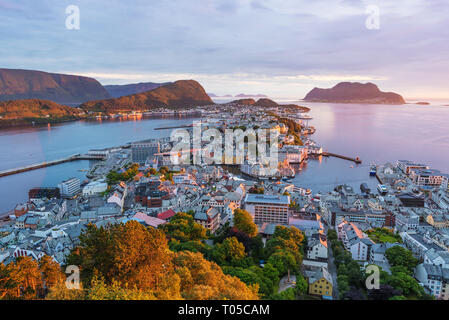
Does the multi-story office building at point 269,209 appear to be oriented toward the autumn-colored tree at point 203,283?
yes

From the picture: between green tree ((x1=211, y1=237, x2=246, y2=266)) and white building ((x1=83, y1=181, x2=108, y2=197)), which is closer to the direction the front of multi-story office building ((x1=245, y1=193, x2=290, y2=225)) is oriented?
the green tree

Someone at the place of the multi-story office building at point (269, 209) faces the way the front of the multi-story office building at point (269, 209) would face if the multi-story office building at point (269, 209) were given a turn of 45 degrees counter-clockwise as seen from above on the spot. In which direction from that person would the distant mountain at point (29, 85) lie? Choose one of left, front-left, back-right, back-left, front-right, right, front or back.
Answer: back

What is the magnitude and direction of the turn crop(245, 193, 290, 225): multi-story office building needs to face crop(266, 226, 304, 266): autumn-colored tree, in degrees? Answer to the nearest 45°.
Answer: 0° — it already faces it

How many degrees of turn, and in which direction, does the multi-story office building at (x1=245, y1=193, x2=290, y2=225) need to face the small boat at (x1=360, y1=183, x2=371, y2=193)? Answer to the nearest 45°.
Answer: approximately 135° to its left

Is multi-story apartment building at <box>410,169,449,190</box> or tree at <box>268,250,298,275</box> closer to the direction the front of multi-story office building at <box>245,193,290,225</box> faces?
the tree

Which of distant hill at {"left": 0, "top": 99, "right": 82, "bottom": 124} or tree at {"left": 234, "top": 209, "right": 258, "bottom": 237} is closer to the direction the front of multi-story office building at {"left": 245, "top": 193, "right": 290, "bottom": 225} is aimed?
the tree

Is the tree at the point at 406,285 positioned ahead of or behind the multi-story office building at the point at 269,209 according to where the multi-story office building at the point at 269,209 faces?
ahead

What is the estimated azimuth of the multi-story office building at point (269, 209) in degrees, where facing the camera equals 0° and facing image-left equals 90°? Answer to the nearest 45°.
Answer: approximately 0°

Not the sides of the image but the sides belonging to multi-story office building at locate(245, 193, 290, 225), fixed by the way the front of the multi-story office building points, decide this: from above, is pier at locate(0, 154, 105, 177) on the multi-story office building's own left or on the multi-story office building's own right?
on the multi-story office building's own right

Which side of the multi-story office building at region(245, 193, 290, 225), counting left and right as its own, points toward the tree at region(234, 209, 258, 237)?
front

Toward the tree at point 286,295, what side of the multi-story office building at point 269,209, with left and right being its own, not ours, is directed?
front

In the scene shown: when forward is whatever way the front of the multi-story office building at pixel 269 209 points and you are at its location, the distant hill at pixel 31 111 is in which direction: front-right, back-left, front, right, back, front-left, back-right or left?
back-right

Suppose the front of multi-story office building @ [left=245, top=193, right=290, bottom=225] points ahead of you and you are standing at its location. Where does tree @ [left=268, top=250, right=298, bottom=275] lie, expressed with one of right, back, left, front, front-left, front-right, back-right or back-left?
front
